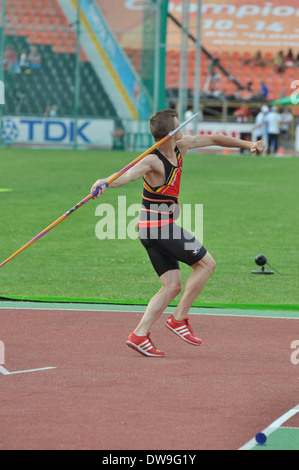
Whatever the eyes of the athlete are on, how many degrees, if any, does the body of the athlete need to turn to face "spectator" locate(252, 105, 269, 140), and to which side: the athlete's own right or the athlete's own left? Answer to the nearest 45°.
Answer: approximately 90° to the athlete's own left

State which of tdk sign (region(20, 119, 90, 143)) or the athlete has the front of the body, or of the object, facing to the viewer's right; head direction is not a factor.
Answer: the athlete

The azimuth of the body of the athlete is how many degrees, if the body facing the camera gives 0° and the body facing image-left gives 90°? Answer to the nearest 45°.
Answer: approximately 270°

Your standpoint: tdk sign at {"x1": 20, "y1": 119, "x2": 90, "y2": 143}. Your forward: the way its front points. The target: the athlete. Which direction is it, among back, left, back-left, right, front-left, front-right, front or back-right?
front

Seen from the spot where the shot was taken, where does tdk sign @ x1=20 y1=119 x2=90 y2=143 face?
facing the viewer

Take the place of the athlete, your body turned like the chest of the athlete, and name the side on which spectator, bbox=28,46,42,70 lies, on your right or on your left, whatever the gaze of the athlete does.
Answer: on your left

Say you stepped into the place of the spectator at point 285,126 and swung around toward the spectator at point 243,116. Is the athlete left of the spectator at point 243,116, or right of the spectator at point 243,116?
left

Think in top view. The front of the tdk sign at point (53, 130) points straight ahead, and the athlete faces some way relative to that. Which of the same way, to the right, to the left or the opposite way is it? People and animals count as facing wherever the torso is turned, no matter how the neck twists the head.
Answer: to the left

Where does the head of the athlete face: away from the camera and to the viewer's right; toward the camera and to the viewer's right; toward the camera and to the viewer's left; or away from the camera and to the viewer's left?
away from the camera and to the viewer's right

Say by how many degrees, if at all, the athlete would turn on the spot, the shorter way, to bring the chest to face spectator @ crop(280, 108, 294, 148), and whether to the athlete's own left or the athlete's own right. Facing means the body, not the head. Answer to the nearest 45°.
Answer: approximately 90° to the athlete's own left

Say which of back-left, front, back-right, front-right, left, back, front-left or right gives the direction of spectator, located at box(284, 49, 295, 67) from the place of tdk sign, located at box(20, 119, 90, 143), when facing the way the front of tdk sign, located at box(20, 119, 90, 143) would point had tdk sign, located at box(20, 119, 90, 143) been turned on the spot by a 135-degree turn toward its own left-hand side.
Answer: front

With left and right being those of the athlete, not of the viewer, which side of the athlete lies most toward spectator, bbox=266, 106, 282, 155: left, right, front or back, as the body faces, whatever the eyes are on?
left

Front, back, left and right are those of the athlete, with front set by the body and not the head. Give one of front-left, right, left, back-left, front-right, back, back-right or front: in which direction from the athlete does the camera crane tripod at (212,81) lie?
left

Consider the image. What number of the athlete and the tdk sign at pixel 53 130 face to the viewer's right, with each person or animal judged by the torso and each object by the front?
1
